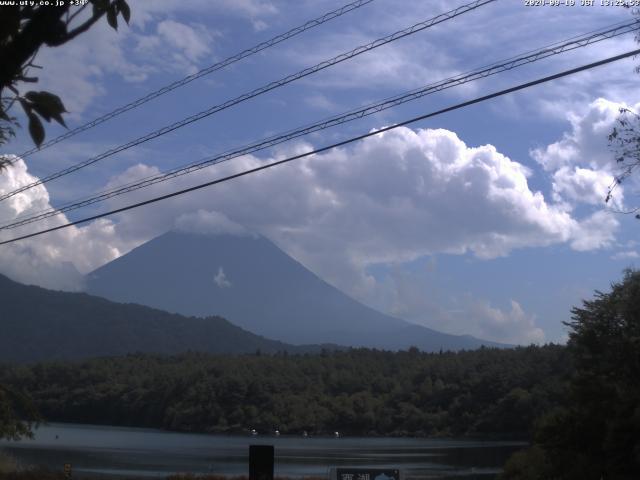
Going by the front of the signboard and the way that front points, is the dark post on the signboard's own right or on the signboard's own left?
on the signboard's own right

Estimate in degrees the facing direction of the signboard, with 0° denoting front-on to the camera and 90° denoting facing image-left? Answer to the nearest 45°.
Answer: approximately 0°
